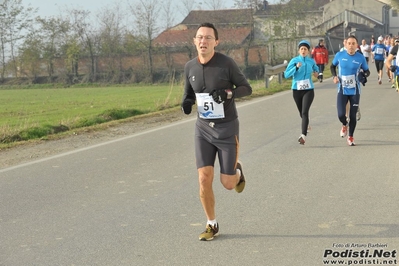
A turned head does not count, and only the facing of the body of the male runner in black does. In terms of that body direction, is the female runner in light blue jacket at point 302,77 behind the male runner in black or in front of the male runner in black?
behind

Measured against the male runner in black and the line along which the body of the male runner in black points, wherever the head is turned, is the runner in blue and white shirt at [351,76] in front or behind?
behind

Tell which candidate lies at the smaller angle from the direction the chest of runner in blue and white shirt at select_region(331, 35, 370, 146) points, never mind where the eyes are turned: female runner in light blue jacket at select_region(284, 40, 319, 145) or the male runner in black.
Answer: the male runner in black

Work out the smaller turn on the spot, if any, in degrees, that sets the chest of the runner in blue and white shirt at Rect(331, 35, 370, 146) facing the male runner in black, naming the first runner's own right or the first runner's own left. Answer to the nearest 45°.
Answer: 0° — they already face them

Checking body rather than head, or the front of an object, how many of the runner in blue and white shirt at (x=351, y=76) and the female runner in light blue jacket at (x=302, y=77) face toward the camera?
2

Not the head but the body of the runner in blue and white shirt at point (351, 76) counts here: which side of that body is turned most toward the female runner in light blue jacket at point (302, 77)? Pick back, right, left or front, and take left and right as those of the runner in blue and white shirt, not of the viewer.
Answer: right

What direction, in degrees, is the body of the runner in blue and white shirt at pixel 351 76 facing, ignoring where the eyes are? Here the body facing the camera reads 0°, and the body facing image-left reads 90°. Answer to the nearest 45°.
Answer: approximately 0°

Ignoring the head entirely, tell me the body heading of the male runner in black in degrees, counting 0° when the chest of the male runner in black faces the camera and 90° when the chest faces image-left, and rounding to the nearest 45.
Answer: approximately 45°
